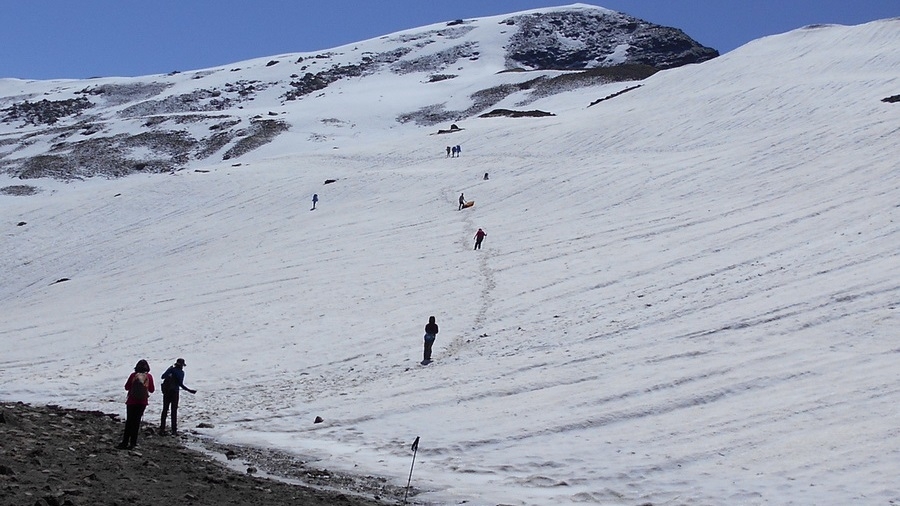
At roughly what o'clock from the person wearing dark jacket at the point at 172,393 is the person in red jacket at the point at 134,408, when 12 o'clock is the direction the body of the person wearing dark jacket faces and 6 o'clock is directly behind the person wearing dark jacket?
The person in red jacket is roughly at 5 o'clock from the person wearing dark jacket.

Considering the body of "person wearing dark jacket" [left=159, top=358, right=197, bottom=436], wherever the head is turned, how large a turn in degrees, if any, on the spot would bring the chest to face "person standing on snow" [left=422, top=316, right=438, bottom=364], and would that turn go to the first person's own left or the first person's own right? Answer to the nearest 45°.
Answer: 0° — they already face them

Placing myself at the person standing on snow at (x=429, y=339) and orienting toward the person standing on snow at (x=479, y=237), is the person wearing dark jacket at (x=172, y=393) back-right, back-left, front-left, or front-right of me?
back-left

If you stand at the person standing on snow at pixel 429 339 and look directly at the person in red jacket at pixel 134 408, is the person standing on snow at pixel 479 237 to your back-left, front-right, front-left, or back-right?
back-right

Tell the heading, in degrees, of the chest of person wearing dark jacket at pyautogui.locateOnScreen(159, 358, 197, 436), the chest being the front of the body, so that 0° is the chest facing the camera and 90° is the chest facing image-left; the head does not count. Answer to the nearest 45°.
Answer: approximately 225°

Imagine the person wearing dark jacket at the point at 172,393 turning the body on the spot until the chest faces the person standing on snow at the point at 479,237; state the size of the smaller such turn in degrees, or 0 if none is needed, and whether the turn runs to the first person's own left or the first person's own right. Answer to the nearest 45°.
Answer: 0° — they already face them

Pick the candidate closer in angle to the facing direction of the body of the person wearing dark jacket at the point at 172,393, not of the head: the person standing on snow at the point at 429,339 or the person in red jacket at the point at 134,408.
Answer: the person standing on snow

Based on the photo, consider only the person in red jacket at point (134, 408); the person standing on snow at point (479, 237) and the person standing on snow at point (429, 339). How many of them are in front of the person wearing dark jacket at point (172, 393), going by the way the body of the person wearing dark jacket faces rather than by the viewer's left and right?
2

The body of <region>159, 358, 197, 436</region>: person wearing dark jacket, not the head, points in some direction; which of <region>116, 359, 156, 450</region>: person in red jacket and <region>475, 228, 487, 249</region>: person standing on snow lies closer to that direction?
the person standing on snow
